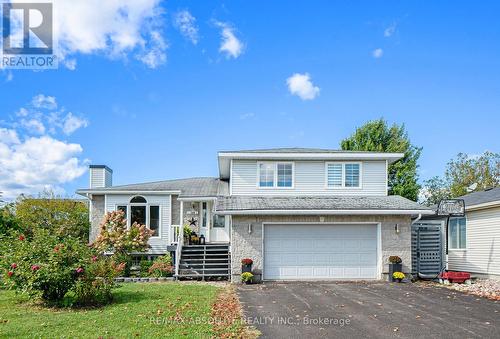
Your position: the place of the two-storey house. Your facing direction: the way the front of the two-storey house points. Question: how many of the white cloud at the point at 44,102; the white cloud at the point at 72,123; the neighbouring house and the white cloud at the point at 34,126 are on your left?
1

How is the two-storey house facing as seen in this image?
toward the camera

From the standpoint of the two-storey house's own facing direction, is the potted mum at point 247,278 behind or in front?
in front

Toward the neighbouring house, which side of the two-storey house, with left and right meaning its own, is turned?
left

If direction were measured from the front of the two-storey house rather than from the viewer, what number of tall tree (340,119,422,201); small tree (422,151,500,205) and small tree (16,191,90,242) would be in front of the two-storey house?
0

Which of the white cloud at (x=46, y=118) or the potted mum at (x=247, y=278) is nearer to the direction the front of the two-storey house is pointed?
the potted mum

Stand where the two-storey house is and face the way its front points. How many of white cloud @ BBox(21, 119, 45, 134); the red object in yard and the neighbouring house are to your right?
1
